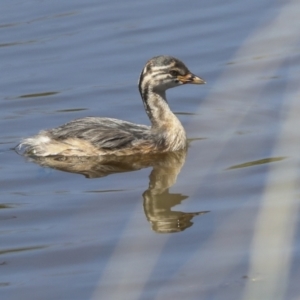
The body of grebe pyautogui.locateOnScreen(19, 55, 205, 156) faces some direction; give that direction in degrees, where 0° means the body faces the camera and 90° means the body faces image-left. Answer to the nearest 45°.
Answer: approximately 270°
